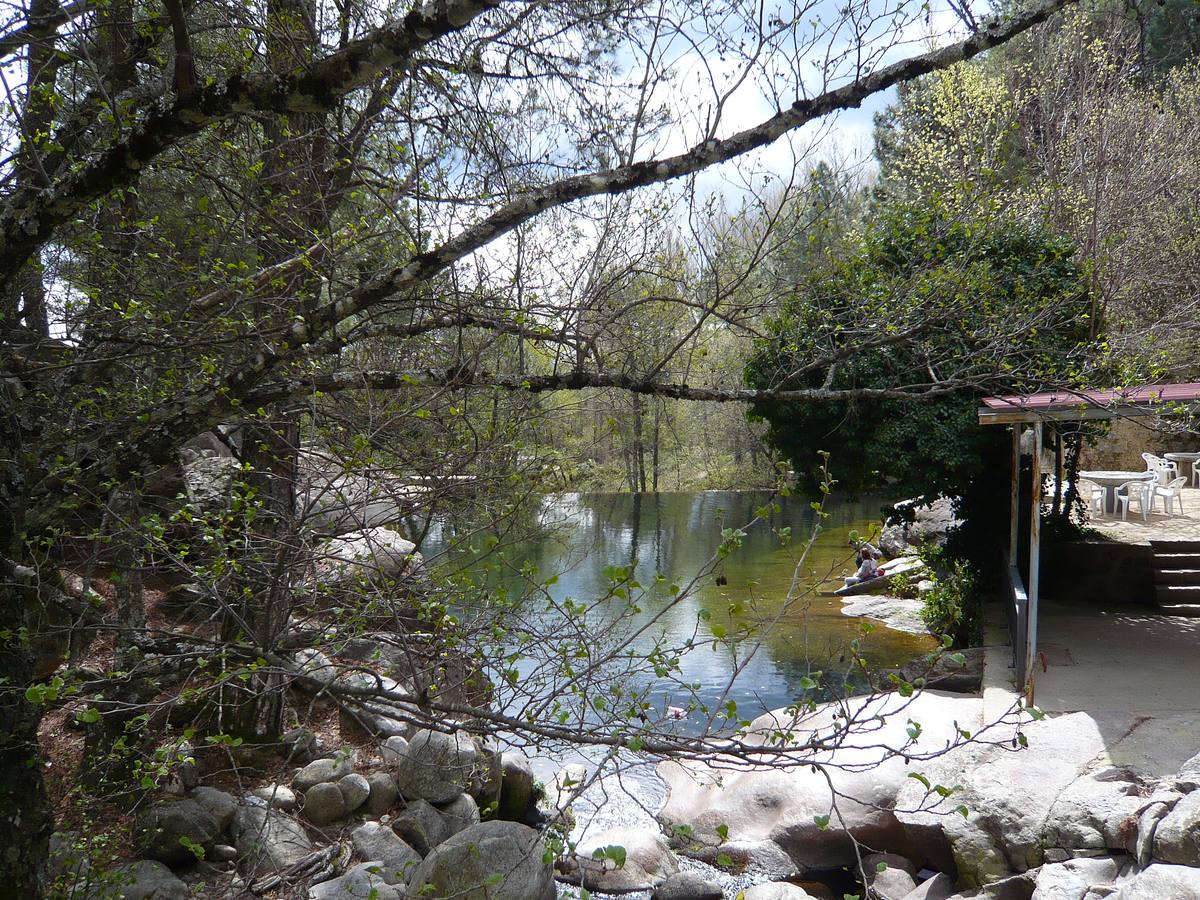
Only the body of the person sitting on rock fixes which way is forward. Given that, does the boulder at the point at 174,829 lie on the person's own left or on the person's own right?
on the person's own left

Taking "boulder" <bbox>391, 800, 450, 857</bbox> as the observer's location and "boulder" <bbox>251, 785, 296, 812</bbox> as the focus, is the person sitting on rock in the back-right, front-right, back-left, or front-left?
back-right

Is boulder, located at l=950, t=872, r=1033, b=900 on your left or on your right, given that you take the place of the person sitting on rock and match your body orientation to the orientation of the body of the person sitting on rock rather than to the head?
on your left

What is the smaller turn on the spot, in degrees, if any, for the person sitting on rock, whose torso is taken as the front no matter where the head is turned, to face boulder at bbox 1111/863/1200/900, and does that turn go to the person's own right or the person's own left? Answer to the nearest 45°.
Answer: approximately 90° to the person's own left

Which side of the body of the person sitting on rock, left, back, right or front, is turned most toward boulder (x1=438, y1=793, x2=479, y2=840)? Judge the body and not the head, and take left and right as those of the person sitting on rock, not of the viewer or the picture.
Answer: left

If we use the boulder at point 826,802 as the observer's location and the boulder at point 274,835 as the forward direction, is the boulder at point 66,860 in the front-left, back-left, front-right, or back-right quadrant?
front-left

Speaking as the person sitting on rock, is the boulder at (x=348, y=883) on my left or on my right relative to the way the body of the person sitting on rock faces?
on my left

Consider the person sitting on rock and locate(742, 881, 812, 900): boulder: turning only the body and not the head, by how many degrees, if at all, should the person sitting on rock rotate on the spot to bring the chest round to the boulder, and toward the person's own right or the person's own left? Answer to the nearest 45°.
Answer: approximately 90° to the person's own left

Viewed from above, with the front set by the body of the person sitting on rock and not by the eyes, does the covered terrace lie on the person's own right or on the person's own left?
on the person's own left

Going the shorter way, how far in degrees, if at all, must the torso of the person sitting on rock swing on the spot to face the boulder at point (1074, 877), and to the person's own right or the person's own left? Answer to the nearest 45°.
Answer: approximately 90° to the person's own left

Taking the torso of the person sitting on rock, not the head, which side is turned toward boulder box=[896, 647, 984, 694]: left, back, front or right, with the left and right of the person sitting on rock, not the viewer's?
left

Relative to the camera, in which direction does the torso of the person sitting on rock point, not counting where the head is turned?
to the viewer's left

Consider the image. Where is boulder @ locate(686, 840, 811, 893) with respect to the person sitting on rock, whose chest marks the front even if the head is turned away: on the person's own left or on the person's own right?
on the person's own left

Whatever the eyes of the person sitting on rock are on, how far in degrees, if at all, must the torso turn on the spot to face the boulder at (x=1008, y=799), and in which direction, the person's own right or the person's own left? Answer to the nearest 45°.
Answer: approximately 90° to the person's own left
